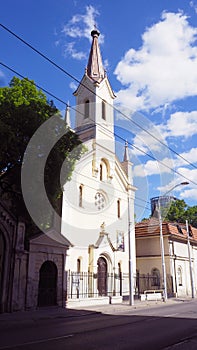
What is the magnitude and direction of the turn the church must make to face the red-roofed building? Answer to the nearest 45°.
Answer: approximately 90° to its left

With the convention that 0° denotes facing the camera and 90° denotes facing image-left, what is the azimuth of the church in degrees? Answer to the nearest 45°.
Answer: approximately 315°
